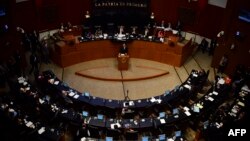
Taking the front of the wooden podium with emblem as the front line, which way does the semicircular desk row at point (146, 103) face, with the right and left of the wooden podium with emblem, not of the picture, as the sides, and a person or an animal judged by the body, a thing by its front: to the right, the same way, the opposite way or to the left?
the opposite way

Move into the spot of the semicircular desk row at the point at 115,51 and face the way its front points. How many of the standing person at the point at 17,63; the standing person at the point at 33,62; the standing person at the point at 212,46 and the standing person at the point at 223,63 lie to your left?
2

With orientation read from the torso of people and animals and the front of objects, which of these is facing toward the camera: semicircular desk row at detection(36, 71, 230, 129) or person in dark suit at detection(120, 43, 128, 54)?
the person in dark suit

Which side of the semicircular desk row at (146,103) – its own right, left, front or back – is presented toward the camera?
back

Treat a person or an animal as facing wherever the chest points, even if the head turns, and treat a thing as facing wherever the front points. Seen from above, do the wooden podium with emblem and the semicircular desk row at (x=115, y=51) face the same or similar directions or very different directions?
same or similar directions

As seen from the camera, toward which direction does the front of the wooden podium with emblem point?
toward the camera

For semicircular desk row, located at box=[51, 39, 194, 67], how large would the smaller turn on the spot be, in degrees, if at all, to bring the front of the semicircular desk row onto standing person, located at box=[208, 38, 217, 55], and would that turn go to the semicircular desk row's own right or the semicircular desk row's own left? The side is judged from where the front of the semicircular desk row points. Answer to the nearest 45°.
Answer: approximately 90° to the semicircular desk row's own left

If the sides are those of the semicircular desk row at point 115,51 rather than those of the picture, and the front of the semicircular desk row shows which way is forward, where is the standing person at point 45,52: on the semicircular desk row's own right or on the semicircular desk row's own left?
on the semicircular desk row's own right

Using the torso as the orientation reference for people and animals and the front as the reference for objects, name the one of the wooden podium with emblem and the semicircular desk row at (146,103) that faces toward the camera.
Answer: the wooden podium with emblem

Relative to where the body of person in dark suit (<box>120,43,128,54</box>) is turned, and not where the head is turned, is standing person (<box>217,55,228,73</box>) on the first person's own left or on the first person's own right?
on the first person's own left

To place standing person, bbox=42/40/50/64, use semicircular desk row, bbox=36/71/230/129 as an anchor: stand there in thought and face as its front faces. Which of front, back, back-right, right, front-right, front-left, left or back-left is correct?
front-left

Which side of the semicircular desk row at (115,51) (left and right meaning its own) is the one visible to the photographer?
front

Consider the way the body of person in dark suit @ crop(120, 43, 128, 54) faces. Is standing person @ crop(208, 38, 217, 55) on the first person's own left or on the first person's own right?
on the first person's own left

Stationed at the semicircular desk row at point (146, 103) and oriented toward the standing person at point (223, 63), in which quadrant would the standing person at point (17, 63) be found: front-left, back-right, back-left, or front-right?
back-left

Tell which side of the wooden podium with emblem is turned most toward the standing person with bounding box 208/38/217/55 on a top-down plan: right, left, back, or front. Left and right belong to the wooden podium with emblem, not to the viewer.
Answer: left

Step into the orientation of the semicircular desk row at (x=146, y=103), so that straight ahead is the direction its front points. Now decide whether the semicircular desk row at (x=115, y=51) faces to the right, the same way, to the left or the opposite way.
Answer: the opposite way

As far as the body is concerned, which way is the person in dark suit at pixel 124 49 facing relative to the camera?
toward the camera

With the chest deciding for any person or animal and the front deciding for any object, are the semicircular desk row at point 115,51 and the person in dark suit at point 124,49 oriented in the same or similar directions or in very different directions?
same or similar directions
